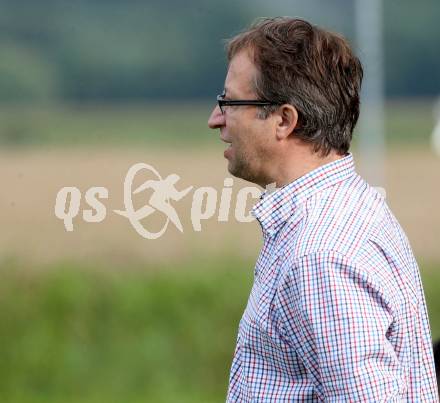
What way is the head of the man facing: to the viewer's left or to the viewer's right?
to the viewer's left

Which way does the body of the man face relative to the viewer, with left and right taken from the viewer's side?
facing to the left of the viewer
